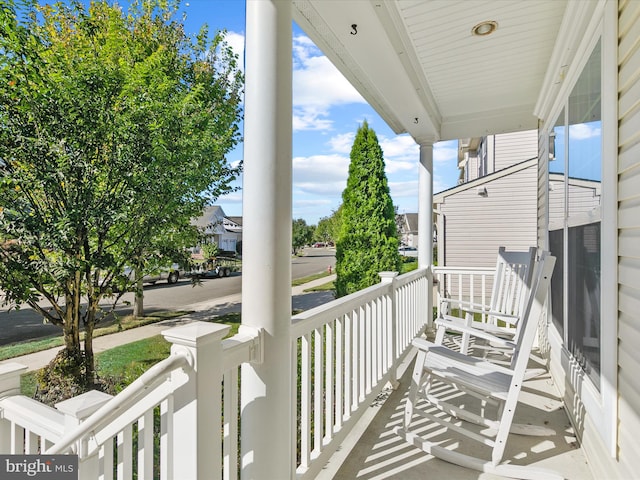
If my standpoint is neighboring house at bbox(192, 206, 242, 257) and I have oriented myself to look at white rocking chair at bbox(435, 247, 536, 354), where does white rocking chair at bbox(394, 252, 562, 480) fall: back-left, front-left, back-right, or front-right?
front-right

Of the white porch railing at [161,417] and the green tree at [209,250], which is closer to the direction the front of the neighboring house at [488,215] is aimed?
the green tree

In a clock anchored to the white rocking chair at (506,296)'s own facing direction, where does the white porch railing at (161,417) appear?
The white porch railing is roughly at 11 o'clock from the white rocking chair.

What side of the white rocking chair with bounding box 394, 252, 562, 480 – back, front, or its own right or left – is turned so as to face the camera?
left

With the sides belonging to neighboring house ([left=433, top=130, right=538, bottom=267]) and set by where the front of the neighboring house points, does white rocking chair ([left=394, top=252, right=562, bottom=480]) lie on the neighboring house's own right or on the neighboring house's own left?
on the neighboring house's own left

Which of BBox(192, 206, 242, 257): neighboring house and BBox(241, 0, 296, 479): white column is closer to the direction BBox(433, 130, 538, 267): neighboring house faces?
the neighboring house

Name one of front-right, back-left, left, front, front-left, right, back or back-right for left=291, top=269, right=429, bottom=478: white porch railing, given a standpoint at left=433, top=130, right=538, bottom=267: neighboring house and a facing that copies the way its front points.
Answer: left

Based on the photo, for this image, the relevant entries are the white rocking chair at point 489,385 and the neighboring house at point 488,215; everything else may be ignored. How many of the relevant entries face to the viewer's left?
2

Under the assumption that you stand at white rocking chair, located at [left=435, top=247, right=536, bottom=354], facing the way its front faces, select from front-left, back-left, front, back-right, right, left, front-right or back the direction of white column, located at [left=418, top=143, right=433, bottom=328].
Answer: right

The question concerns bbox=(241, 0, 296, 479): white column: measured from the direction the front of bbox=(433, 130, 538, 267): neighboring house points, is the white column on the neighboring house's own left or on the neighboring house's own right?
on the neighboring house's own left

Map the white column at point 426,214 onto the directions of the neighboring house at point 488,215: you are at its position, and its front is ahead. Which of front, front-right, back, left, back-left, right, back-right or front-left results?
left

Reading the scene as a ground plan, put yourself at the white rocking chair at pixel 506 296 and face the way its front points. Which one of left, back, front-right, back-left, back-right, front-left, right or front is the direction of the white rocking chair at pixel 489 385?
front-left

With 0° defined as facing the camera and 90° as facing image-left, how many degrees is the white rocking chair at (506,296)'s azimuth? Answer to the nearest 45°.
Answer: approximately 45°

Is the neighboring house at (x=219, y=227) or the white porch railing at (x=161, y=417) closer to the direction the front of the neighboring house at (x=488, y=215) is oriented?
the neighboring house

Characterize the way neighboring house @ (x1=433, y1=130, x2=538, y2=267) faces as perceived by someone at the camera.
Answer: facing to the left of the viewer

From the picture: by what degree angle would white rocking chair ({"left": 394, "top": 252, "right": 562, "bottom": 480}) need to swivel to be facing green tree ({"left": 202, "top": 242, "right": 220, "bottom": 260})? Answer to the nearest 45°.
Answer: approximately 45° to its right

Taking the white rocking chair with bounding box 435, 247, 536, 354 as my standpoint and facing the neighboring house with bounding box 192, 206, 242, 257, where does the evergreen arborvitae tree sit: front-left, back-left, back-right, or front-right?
front-right
